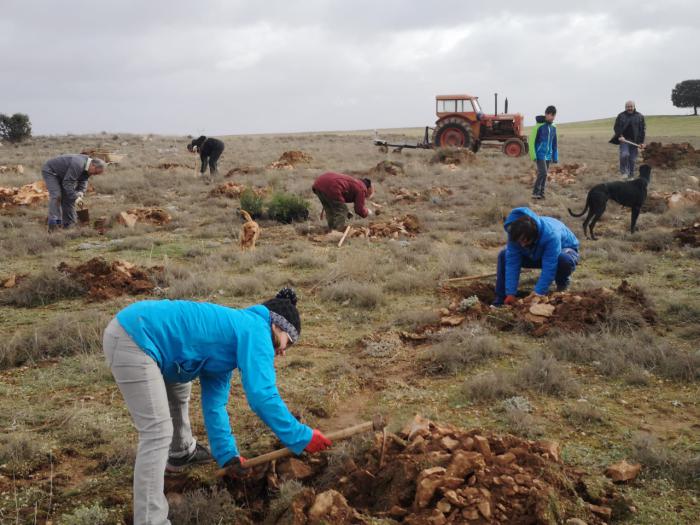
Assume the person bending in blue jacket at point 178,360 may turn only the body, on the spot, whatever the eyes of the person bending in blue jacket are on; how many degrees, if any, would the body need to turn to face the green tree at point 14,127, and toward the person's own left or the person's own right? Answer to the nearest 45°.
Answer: approximately 90° to the person's own left

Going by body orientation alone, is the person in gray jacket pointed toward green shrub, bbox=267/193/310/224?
yes

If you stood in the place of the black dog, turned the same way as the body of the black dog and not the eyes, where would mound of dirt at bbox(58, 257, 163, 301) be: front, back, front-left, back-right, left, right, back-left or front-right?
back-right

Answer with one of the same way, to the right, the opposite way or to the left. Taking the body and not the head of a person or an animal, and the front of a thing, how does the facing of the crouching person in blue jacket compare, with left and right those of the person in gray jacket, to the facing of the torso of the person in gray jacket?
the opposite way

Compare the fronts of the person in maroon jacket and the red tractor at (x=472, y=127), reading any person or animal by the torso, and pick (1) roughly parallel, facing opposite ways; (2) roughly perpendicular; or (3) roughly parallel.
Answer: roughly parallel

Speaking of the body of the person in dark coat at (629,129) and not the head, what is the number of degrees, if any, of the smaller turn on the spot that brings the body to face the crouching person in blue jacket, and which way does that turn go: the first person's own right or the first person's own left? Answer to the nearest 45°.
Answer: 0° — they already face them

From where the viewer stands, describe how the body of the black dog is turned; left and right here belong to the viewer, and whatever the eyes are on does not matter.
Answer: facing to the right of the viewer

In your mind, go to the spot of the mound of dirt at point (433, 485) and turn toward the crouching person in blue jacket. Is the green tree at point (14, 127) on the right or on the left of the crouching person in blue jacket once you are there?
left

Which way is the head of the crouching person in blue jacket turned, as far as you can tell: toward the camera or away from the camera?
toward the camera

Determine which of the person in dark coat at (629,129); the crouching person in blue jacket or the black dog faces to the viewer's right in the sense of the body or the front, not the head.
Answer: the black dog

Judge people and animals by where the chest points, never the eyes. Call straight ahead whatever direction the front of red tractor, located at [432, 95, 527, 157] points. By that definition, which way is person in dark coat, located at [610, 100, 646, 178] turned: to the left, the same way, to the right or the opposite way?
to the right

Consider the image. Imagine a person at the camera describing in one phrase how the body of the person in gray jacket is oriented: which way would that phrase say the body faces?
to the viewer's right

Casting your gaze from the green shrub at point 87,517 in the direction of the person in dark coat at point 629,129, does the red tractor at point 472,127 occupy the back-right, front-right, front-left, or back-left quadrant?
front-left

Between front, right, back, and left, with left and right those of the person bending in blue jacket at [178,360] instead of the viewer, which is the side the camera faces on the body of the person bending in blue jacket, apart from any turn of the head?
right

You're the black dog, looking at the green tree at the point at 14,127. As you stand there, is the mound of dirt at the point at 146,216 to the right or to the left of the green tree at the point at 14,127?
left

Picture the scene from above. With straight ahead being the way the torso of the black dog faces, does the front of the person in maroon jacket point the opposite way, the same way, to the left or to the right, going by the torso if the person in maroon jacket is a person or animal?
the same way

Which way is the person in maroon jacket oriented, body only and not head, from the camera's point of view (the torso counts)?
to the viewer's right

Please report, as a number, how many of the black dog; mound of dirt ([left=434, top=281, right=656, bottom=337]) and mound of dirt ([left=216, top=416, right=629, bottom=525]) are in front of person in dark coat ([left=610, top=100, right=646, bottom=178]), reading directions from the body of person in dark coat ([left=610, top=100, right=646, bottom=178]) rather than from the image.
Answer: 3

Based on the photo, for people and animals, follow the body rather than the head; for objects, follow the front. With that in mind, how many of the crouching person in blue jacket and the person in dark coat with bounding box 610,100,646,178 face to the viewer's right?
0
